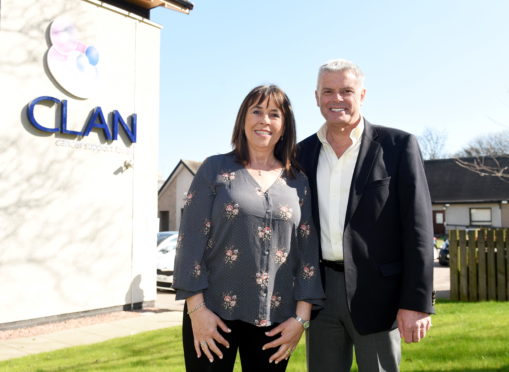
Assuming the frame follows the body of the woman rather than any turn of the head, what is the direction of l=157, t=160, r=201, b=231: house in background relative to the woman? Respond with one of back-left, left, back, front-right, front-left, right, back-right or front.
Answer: back

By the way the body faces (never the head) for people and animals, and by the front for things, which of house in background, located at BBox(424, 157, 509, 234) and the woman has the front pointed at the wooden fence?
the house in background

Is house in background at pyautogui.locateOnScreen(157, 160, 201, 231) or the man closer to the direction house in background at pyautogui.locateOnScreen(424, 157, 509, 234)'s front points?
the man

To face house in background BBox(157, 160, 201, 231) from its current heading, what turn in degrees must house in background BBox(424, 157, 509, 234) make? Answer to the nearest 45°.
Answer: approximately 45° to its right

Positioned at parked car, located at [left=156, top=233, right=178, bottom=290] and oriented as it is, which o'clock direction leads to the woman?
The woman is roughly at 12 o'clock from the parked car.

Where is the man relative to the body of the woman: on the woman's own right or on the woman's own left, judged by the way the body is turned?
on the woman's own left

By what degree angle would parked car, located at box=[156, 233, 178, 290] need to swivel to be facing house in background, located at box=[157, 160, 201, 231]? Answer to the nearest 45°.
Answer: approximately 180°

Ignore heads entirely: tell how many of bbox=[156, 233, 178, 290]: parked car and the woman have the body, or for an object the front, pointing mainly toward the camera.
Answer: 2
